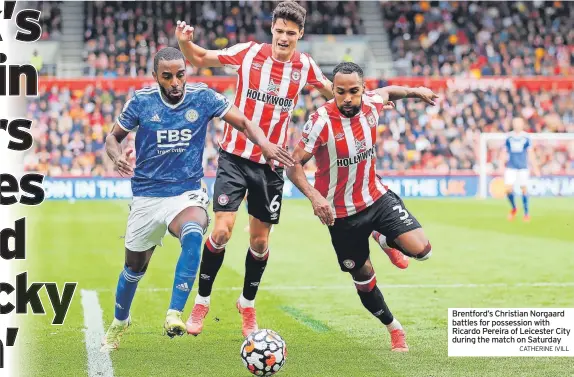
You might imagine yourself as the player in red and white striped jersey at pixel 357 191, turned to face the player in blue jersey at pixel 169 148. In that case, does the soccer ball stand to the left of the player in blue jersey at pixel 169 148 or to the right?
left

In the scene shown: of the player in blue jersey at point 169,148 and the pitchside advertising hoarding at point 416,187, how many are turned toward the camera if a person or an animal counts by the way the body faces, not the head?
2

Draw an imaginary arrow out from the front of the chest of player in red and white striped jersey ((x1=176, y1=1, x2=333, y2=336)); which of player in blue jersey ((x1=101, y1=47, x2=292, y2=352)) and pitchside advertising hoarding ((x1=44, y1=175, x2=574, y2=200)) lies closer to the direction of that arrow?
the player in blue jersey

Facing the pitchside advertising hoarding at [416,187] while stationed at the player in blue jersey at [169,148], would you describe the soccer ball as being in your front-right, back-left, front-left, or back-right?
back-right

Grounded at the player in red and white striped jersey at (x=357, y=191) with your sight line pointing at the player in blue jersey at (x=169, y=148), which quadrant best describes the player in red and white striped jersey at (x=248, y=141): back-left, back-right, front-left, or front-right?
front-right

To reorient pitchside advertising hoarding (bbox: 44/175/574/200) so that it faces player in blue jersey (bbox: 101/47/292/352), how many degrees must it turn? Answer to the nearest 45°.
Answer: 0° — it already faces them

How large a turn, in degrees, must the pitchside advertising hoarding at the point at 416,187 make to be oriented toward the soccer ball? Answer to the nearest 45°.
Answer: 0° — it already faces it

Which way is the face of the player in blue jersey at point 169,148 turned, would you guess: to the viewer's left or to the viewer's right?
to the viewer's right

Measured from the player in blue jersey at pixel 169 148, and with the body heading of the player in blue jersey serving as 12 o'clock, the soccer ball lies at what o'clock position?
The soccer ball is roughly at 11 o'clock from the player in blue jersey.

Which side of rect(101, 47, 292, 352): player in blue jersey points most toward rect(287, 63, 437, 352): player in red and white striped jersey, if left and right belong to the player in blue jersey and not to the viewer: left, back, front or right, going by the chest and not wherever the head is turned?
left

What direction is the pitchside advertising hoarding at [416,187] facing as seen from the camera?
toward the camera

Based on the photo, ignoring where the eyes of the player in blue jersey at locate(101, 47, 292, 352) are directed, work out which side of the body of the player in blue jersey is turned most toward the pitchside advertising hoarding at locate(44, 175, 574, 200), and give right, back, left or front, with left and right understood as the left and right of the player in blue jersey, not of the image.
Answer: back

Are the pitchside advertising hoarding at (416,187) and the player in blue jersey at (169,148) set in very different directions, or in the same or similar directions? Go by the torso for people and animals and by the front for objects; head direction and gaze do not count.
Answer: same or similar directions

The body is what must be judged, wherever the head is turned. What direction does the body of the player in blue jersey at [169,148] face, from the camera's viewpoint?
toward the camera

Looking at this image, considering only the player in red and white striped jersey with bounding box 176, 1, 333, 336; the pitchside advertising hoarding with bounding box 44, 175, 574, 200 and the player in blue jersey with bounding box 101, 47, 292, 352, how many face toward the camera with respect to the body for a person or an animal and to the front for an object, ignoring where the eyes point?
3
